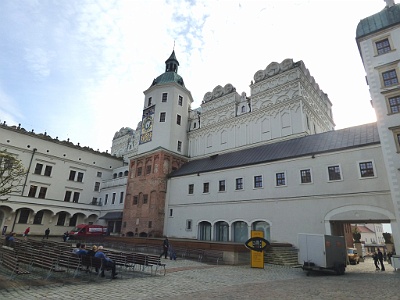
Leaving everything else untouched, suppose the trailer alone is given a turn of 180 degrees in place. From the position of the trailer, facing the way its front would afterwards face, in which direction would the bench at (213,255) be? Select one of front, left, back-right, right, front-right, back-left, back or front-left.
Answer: back-right
